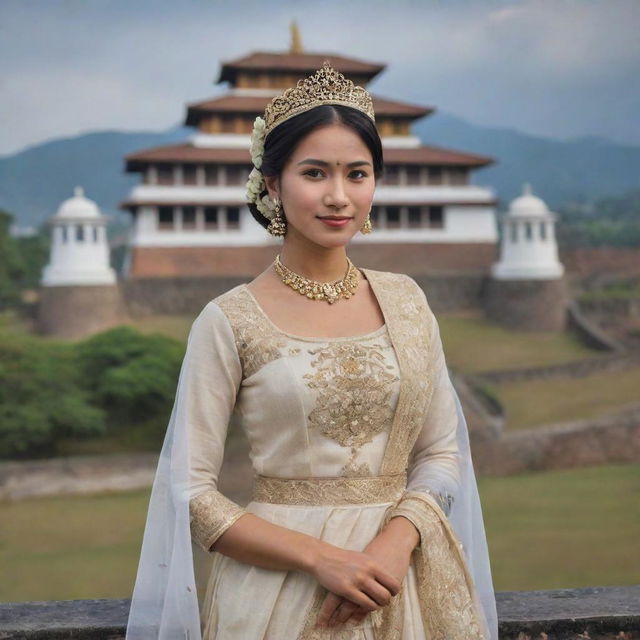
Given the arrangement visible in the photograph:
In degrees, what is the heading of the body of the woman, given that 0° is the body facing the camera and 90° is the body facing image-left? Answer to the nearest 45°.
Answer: approximately 315°

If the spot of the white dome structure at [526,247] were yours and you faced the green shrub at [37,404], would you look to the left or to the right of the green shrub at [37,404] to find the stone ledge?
left

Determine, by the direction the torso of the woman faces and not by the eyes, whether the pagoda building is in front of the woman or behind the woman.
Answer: behind

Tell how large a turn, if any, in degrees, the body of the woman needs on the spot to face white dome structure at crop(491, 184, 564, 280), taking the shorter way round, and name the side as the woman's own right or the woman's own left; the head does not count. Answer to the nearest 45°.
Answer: approximately 135° to the woman's own left

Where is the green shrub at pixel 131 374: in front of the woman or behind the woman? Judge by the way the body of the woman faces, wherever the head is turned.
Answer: behind
